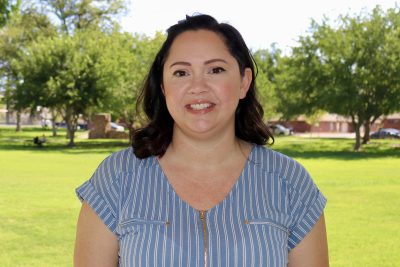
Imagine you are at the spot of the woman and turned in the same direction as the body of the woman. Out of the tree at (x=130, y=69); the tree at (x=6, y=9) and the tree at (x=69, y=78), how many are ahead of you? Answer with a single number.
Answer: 0

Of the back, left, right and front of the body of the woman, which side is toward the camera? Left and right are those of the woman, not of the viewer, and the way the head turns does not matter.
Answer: front

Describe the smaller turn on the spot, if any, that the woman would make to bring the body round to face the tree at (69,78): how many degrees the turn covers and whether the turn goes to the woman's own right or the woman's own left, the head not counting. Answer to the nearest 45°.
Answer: approximately 180°

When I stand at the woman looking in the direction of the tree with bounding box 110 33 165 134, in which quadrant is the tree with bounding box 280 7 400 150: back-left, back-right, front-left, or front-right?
front-right

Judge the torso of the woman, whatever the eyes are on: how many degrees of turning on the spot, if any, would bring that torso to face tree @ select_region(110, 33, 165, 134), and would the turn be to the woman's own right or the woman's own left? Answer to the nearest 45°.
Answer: approximately 180°

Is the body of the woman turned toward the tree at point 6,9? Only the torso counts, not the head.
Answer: no

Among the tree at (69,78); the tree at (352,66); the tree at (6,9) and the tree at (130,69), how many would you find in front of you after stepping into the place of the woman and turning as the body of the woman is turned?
0

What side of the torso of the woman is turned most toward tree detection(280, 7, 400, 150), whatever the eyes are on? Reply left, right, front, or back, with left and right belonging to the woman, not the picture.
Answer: back

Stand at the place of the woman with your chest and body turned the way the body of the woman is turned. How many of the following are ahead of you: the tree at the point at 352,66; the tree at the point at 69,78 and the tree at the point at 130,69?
0

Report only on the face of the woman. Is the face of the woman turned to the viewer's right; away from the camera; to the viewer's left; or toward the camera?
toward the camera

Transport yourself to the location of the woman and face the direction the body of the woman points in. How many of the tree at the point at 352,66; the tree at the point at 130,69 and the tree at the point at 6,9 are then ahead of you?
0
